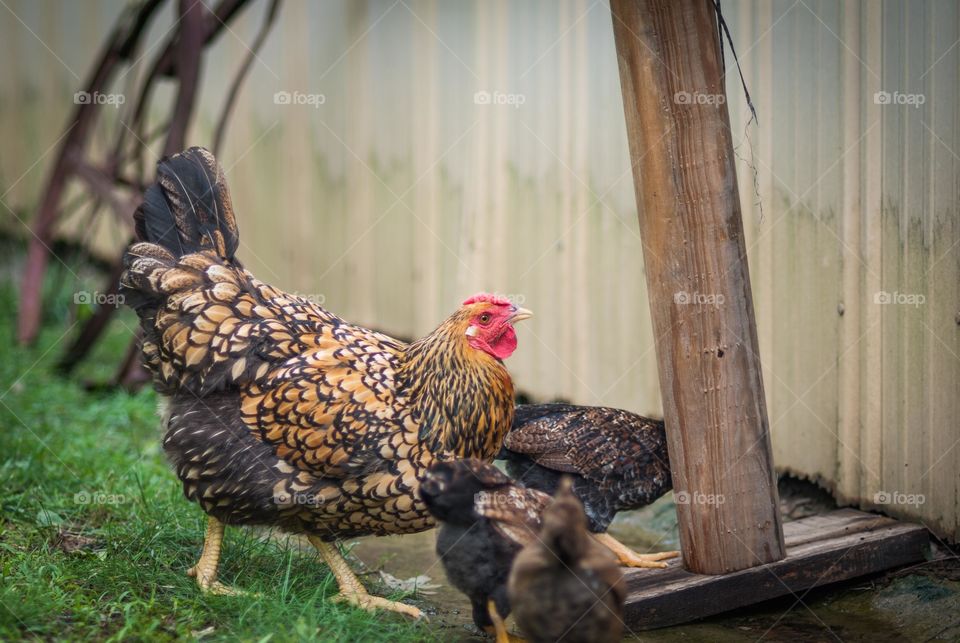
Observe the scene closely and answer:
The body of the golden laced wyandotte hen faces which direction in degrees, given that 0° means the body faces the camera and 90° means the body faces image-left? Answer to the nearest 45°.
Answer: approximately 270°

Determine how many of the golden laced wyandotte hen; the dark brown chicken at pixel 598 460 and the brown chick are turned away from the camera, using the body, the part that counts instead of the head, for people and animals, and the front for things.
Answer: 1

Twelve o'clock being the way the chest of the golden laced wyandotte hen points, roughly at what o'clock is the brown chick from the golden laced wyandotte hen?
The brown chick is roughly at 2 o'clock from the golden laced wyandotte hen.

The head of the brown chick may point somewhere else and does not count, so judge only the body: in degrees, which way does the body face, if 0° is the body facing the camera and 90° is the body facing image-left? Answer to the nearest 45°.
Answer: approximately 180°

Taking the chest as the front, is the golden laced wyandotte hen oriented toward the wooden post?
yes

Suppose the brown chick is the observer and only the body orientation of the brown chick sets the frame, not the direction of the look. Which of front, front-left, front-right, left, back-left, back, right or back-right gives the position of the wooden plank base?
front-right

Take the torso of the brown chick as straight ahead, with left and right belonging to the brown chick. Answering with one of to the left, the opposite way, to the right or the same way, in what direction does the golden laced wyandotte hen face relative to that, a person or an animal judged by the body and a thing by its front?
to the right
